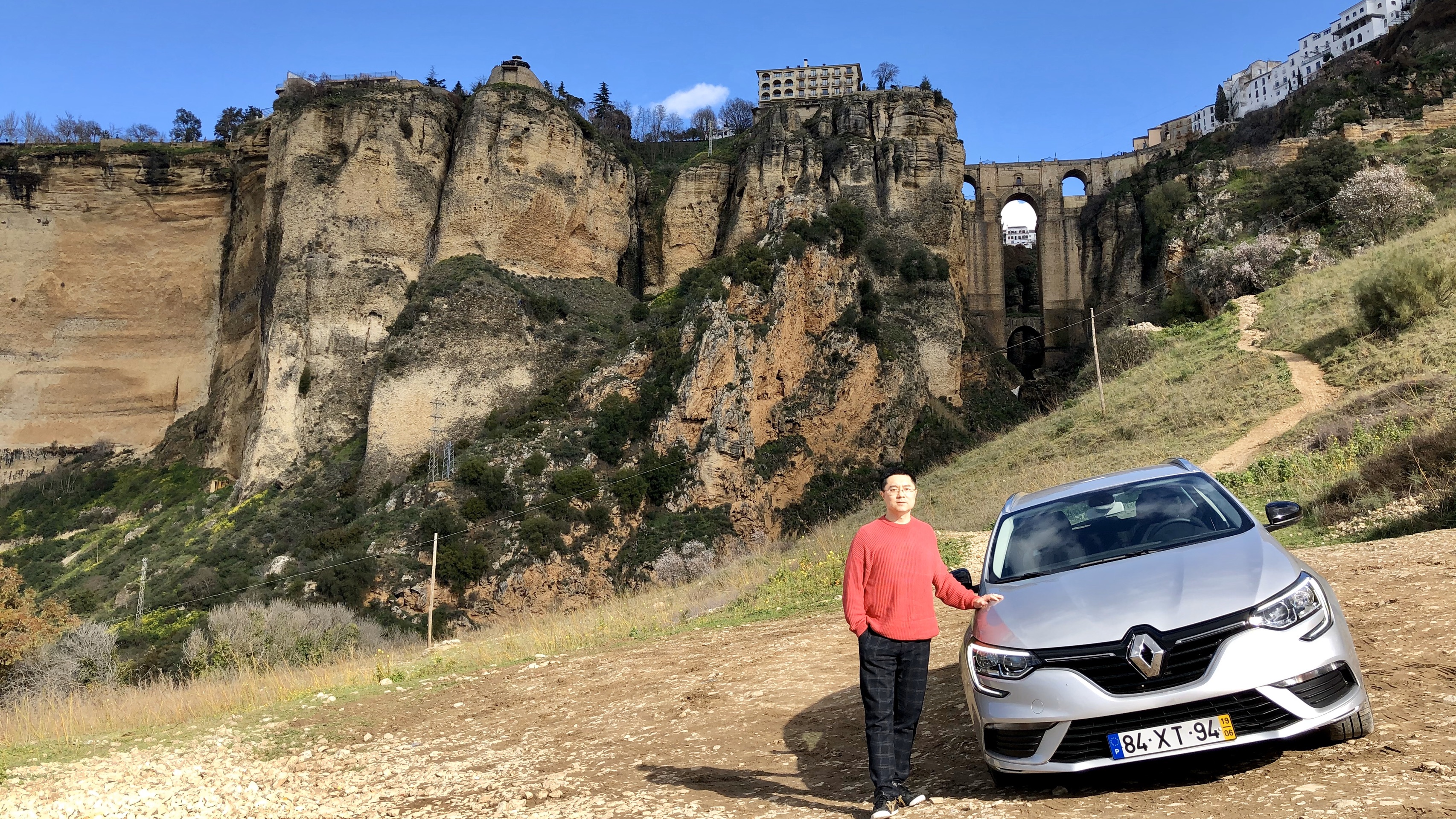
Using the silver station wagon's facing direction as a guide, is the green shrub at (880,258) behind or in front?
behind

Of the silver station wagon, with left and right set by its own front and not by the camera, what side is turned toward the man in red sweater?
right

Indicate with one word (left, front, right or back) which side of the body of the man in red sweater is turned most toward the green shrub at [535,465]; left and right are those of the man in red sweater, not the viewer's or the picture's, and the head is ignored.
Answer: back

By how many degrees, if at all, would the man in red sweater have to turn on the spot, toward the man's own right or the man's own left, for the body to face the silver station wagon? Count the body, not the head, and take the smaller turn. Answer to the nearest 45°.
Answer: approximately 90° to the man's own left

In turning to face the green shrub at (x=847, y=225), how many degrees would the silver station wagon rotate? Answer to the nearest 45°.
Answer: approximately 180°

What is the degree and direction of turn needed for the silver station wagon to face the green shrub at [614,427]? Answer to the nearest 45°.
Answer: approximately 135° to its right

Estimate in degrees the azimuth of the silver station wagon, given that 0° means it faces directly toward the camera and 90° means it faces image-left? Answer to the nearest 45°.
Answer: approximately 0°
